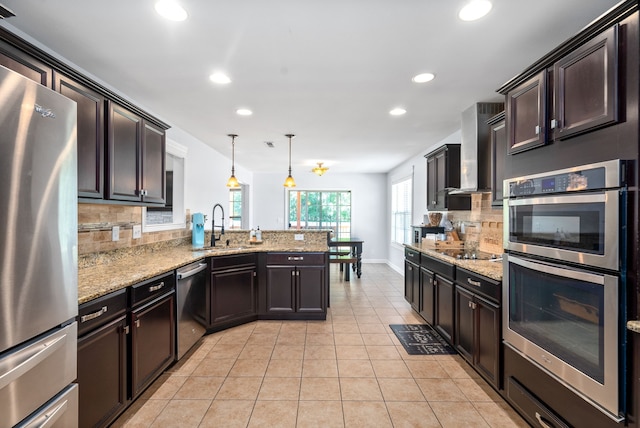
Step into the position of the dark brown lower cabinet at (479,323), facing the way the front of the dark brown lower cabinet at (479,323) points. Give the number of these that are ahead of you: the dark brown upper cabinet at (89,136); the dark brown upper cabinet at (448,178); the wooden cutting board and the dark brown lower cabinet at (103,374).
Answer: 2

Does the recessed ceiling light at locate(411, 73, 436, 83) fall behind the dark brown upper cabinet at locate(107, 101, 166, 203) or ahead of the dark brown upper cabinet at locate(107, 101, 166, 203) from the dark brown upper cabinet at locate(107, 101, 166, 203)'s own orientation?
ahead

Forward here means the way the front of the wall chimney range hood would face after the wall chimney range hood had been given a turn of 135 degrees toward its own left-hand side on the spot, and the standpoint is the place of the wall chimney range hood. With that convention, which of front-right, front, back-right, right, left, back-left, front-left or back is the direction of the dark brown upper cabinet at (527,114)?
right

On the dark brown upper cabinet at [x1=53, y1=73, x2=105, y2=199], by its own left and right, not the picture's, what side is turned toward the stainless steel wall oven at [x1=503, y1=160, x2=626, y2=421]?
front

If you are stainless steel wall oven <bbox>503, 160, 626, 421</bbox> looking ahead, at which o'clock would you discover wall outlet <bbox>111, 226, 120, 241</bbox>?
The wall outlet is roughly at 1 o'clock from the stainless steel wall oven.

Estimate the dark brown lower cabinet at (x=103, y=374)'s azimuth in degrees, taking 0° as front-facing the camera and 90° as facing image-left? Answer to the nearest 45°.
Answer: approximately 315°

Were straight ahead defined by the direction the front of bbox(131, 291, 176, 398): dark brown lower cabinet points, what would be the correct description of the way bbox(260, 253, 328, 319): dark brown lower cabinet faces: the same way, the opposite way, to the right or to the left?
to the right

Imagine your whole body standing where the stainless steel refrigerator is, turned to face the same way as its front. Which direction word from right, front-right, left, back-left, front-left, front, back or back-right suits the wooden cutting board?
front-left

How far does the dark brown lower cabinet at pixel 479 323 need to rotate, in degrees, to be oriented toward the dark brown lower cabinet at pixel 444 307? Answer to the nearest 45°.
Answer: approximately 90° to its right

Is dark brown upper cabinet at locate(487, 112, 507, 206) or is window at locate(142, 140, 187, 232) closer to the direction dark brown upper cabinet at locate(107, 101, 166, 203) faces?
the dark brown upper cabinet

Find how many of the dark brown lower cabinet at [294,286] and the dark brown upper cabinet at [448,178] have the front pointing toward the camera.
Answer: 1

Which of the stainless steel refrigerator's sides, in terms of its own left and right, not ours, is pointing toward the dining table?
left

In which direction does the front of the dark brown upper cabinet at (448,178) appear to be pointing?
to the viewer's left
